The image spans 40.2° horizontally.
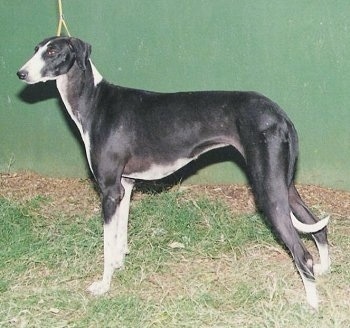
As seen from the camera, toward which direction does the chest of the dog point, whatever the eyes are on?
to the viewer's left
